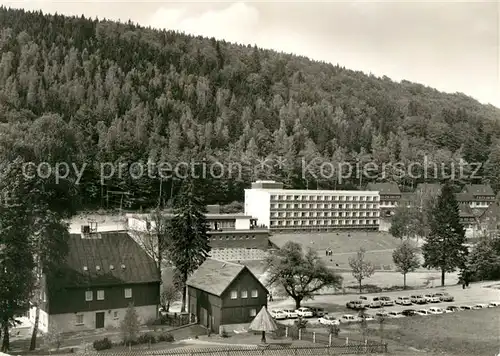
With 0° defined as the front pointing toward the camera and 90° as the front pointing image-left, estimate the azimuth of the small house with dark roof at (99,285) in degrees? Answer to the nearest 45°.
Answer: approximately 0°

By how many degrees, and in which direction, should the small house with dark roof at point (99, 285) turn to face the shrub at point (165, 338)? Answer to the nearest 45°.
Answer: approximately 45° to its left

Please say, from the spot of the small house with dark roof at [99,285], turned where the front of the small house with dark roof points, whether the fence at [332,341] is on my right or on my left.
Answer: on my left

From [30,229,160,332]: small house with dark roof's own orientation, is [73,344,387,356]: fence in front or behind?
in front

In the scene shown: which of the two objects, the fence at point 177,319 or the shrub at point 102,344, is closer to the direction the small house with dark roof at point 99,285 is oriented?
the shrub

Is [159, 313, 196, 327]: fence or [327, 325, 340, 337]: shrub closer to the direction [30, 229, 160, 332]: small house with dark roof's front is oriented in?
the shrub

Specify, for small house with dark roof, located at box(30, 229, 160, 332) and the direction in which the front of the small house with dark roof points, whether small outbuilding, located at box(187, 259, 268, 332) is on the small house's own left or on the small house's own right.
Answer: on the small house's own left

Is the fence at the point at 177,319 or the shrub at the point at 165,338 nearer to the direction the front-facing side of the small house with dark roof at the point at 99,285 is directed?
the shrub
